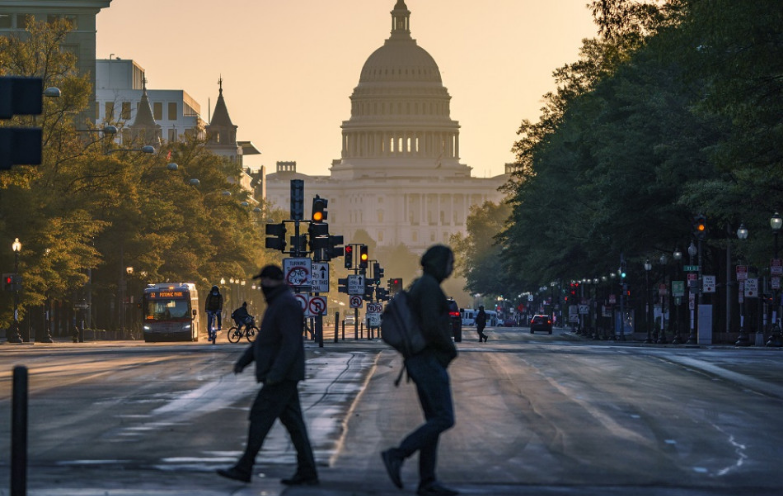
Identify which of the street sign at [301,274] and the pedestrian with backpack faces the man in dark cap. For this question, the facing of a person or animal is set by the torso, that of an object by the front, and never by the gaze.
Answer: the street sign

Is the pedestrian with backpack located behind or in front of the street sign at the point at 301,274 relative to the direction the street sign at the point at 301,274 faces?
in front

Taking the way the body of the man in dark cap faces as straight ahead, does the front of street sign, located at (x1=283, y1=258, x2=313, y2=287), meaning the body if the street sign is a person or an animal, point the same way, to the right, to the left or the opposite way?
to the left

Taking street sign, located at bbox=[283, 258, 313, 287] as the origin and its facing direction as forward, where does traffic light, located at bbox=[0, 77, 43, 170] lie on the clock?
The traffic light is roughly at 12 o'clock from the street sign.

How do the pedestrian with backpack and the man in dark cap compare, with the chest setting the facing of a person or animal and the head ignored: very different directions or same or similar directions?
very different directions

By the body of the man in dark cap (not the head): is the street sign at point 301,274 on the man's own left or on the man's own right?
on the man's own right

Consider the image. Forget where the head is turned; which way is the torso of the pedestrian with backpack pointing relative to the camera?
to the viewer's right

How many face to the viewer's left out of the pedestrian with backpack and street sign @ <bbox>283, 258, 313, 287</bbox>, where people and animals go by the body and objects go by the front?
0

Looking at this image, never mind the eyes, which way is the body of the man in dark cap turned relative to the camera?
to the viewer's left

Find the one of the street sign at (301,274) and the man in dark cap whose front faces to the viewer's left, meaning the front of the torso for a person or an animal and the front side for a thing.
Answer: the man in dark cap

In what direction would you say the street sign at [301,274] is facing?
toward the camera

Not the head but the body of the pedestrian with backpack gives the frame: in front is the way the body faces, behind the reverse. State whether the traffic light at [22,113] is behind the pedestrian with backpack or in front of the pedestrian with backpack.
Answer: behind

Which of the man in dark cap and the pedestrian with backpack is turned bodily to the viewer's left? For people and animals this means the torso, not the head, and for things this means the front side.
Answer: the man in dark cap

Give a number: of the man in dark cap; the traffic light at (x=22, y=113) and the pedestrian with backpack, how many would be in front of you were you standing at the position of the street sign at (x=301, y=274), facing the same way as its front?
3
